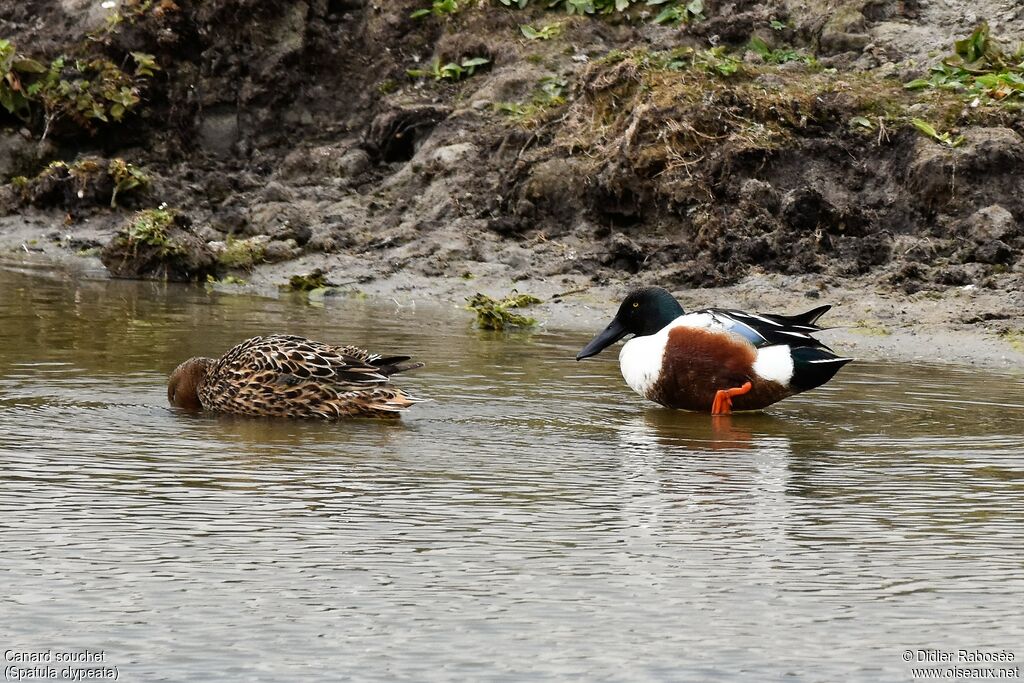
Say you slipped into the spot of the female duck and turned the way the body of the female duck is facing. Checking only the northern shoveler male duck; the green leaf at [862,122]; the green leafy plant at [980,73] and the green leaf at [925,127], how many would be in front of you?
0

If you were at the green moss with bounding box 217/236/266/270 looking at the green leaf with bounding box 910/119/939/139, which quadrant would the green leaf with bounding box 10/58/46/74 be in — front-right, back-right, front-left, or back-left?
back-left

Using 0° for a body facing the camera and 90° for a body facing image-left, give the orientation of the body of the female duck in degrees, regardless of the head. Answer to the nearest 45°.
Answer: approximately 90°

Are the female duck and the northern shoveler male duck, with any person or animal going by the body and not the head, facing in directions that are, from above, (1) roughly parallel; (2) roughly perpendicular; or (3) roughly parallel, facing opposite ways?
roughly parallel

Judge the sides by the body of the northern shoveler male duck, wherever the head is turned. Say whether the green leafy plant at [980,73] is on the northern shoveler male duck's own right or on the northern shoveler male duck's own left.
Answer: on the northern shoveler male duck's own right

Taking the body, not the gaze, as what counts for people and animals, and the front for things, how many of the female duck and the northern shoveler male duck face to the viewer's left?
2

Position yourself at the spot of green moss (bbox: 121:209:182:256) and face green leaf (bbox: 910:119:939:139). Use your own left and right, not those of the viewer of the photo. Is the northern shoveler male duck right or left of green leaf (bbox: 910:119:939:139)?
right

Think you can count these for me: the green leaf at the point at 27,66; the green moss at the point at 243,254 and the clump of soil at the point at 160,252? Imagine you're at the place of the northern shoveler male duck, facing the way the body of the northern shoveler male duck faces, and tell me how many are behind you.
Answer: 0

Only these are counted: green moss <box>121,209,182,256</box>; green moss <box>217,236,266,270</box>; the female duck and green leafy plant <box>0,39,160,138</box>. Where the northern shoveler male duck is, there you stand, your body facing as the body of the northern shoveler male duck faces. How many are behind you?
0

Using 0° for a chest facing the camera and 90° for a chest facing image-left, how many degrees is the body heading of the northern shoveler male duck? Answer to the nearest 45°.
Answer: approximately 90°
